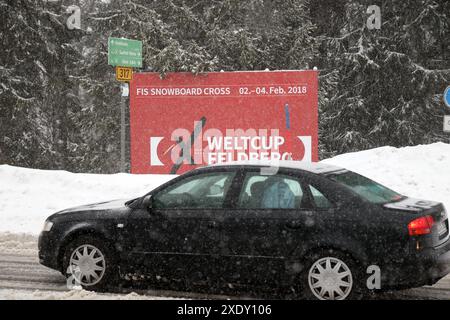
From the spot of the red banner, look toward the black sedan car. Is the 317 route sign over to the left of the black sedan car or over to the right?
right

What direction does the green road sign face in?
toward the camera

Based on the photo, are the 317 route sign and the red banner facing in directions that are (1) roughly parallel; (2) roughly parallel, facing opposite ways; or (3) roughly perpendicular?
roughly parallel

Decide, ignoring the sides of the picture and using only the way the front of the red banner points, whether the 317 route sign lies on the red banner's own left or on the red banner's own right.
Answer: on the red banner's own right

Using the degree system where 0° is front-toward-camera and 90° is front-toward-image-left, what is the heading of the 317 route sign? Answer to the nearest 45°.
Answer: approximately 0°

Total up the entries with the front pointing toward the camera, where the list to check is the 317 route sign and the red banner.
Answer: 2

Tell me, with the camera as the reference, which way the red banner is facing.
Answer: facing the viewer

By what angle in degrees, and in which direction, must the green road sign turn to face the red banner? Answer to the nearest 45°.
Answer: approximately 135° to its left

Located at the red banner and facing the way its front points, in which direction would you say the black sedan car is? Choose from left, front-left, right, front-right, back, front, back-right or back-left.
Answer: front

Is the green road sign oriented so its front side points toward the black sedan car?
yes

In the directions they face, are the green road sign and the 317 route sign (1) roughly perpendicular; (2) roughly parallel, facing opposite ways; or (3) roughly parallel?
roughly parallel

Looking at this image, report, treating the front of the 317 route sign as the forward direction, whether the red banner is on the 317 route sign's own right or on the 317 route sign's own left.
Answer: on the 317 route sign's own left

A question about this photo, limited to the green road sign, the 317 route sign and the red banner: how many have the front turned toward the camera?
3
